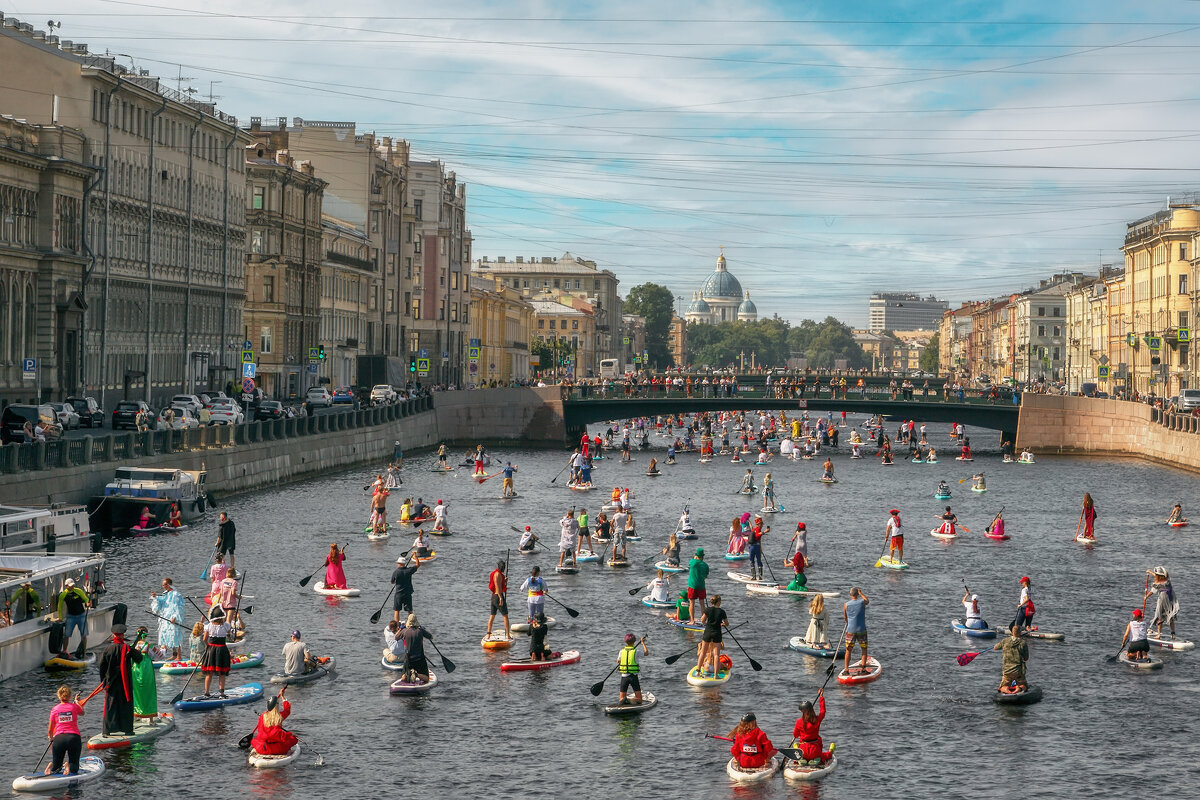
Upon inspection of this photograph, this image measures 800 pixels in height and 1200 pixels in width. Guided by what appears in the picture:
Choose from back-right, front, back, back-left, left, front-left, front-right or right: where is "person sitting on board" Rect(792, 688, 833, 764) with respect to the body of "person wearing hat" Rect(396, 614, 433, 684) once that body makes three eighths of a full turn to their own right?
front

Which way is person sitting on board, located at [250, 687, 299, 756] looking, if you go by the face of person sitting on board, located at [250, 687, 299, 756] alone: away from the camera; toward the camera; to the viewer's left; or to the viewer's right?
away from the camera

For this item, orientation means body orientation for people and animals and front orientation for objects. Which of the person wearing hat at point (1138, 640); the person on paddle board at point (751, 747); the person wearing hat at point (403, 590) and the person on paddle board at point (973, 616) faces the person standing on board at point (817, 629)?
the person on paddle board at point (751, 747)

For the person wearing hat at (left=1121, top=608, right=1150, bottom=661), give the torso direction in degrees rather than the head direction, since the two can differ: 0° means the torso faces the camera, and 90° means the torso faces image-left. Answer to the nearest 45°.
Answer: approximately 180°

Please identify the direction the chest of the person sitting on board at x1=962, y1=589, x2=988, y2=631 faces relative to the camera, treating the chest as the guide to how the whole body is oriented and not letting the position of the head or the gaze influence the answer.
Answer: away from the camera

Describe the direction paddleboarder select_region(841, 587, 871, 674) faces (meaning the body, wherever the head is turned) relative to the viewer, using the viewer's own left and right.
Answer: facing away from the viewer

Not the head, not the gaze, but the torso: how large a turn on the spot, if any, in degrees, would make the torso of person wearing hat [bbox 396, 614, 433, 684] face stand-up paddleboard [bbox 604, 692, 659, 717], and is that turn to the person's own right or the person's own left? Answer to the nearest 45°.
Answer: approximately 135° to the person's own right

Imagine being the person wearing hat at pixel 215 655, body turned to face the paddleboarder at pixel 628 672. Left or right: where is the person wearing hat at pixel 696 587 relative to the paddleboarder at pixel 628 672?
left

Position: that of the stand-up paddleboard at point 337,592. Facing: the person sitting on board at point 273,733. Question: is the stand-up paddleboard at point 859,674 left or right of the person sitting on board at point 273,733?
left

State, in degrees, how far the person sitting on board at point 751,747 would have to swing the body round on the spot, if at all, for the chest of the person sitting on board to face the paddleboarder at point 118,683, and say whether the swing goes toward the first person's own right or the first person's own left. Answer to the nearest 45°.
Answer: approximately 90° to the first person's own left

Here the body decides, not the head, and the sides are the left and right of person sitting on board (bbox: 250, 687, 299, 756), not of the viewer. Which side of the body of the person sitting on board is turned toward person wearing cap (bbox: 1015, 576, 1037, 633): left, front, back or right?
right

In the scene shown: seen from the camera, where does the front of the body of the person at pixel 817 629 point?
away from the camera

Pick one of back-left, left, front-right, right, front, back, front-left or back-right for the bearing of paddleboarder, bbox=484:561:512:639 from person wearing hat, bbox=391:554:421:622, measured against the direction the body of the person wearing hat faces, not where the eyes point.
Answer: right

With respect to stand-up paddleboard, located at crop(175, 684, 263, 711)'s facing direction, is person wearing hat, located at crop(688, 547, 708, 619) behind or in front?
in front

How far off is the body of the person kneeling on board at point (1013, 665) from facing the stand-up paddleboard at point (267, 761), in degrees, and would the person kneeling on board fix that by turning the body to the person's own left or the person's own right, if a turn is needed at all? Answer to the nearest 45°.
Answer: approximately 135° to the person's own left

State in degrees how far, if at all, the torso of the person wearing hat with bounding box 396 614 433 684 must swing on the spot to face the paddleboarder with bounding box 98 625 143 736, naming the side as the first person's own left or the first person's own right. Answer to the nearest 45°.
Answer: approximately 135° to the first person's own left

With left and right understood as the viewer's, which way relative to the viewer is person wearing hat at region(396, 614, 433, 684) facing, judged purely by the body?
facing away from the viewer
